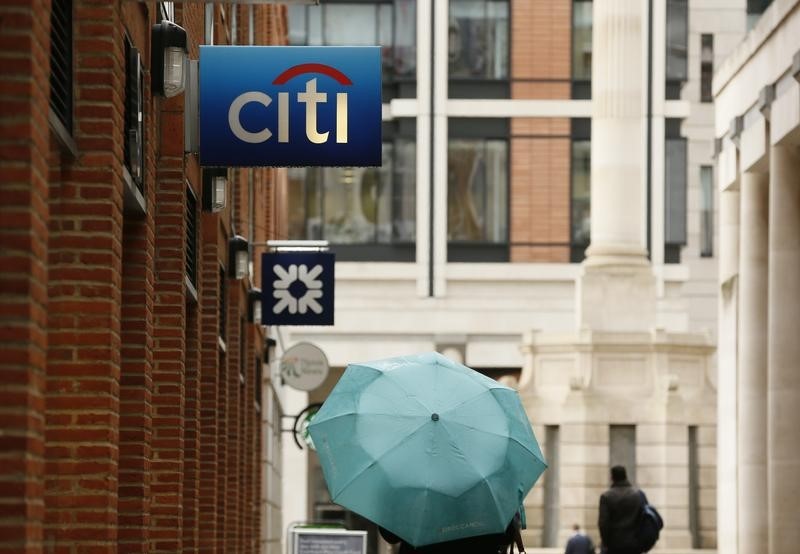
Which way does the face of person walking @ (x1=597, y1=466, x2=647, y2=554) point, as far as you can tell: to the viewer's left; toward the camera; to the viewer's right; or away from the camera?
away from the camera

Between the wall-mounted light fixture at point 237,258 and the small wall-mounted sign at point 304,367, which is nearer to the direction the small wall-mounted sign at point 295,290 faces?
the wall-mounted light fixture

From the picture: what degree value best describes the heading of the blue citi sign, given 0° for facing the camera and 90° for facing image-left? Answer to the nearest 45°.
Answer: approximately 0°

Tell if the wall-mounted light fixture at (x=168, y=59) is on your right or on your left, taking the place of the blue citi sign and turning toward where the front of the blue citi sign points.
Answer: on your right

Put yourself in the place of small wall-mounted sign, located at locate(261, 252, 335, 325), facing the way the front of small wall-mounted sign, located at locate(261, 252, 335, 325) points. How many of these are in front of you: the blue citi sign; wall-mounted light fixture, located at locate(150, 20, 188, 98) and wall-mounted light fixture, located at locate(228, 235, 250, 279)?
3

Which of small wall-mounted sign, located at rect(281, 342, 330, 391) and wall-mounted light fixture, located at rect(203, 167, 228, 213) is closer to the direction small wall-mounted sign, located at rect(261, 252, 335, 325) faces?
the wall-mounted light fixture

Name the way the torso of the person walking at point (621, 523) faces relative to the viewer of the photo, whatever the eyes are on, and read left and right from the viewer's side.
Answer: facing away from the viewer

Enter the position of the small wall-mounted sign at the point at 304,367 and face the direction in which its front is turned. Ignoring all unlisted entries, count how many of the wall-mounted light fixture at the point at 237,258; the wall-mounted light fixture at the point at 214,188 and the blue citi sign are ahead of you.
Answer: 3

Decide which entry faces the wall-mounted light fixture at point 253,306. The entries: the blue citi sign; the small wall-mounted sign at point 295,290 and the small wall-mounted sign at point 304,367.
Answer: the small wall-mounted sign at point 304,367

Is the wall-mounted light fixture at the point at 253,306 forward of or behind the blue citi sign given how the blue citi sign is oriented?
behind
